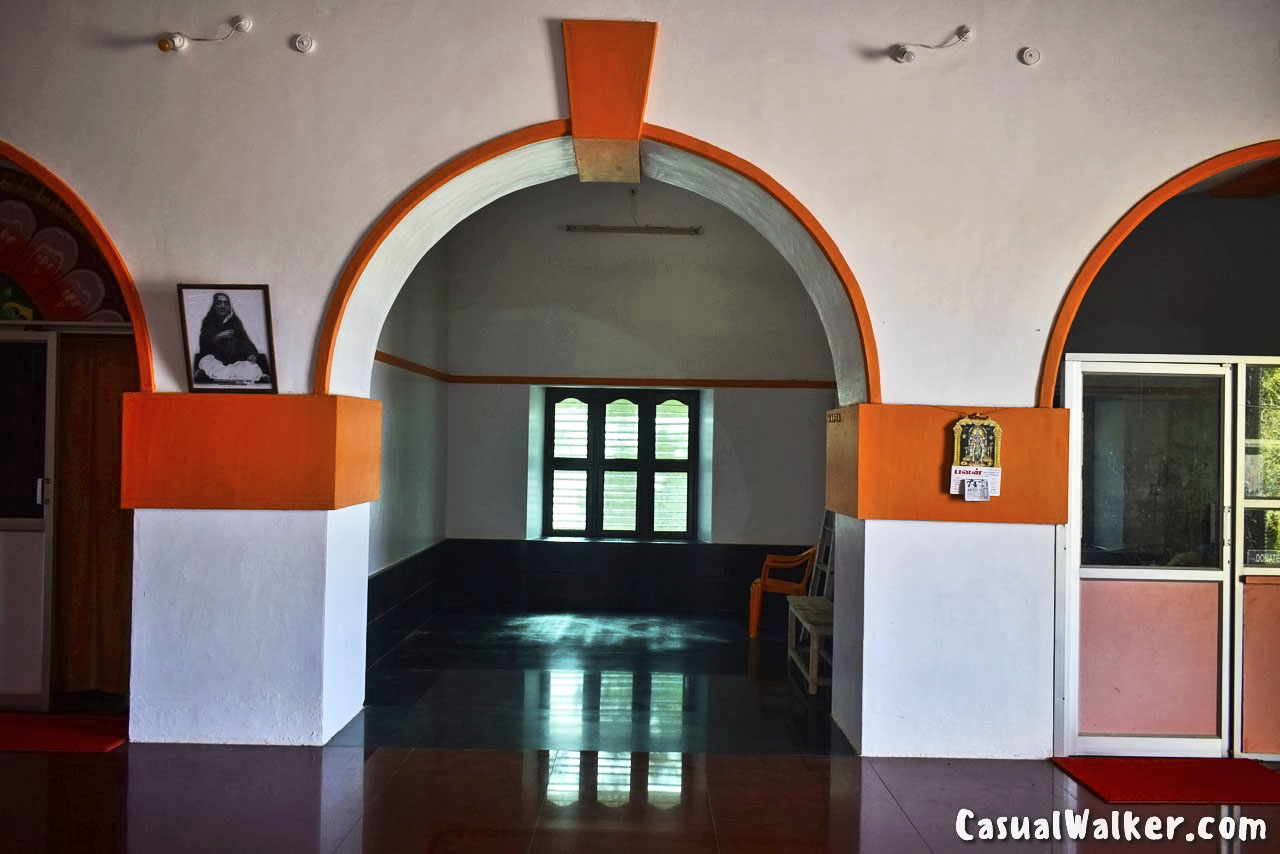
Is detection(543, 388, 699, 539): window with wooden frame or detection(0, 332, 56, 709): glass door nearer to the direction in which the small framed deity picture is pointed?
the glass door

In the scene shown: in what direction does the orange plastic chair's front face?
to the viewer's left

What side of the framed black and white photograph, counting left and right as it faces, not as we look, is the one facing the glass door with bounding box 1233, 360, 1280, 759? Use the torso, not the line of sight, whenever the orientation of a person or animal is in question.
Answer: left

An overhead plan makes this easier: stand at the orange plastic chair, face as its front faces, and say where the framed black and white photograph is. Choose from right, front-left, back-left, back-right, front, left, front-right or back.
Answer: front-left

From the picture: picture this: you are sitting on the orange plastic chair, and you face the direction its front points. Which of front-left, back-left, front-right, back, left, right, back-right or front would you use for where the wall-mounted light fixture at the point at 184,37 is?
front-left

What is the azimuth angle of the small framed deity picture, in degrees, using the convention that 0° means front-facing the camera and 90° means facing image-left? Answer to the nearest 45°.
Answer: approximately 0°

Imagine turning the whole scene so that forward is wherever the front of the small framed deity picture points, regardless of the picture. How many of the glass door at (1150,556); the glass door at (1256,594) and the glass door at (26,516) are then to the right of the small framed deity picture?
1

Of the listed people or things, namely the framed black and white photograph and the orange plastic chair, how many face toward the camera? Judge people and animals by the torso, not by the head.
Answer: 1

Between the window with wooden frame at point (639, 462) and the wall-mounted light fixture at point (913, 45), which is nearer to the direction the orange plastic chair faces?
the window with wooden frame

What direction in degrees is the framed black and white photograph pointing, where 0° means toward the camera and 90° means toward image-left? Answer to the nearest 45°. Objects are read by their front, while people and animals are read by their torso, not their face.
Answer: approximately 0°

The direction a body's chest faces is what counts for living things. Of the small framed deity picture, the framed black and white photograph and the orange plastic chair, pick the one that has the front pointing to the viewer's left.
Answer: the orange plastic chair
